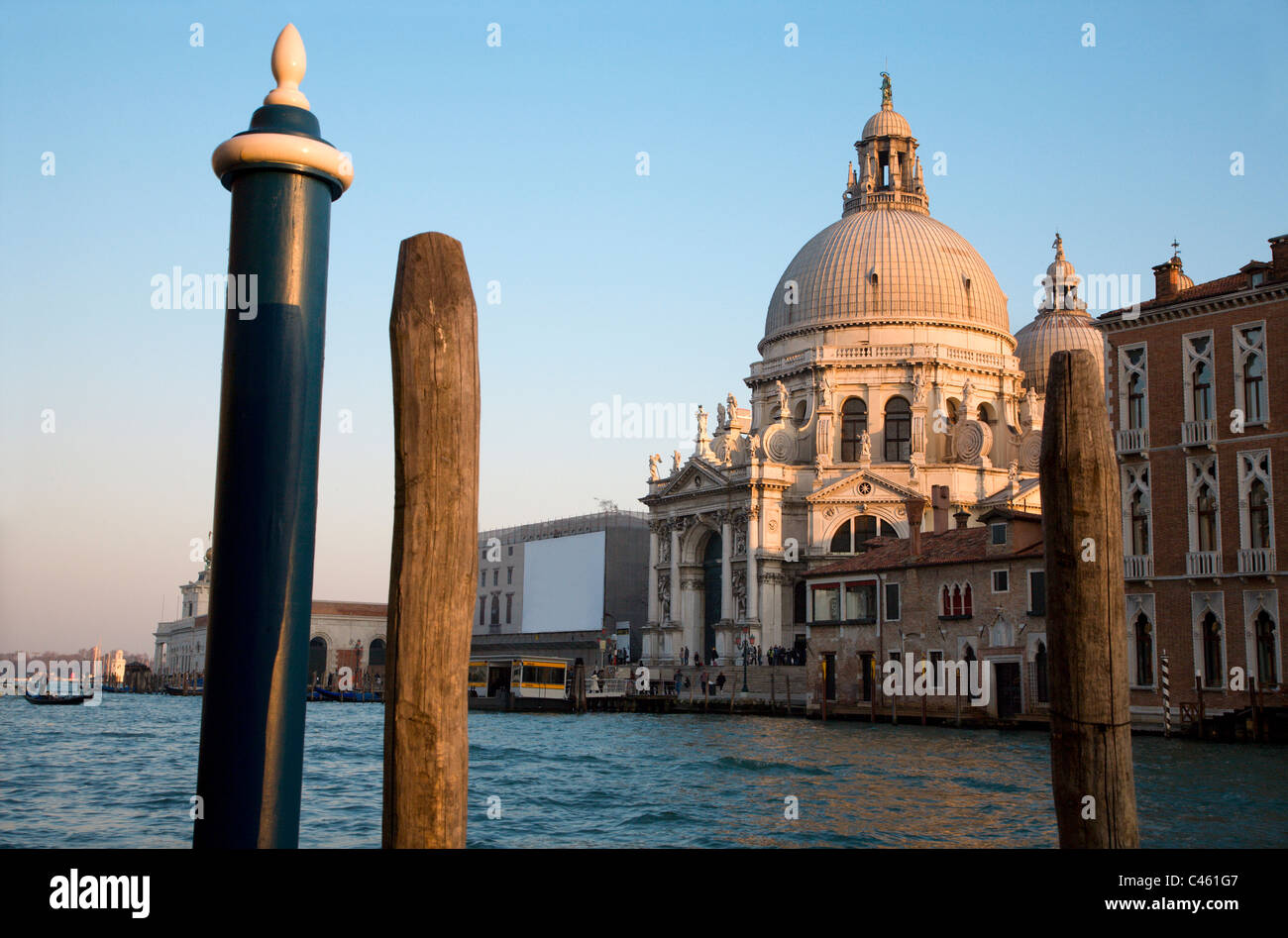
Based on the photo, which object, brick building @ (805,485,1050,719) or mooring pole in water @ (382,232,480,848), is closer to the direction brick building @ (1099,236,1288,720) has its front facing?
the mooring pole in water

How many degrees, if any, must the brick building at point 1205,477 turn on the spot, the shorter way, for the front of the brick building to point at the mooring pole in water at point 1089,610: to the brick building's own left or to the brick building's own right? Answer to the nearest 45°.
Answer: approximately 45° to the brick building's own left

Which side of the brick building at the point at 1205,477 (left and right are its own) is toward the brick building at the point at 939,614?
right

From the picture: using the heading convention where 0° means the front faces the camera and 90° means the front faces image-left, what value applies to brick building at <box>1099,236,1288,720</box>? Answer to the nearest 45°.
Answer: approximately 45°

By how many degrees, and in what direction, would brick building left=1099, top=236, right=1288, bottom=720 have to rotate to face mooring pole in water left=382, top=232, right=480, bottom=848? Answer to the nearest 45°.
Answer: approximately 45° to its left

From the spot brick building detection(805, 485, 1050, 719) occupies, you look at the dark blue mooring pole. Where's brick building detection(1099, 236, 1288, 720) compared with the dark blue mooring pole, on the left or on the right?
left

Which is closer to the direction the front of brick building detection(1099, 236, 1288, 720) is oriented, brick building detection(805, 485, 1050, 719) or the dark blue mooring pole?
the dark blue mooring pole

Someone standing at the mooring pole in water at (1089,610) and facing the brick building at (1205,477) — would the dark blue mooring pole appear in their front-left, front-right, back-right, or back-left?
back-left

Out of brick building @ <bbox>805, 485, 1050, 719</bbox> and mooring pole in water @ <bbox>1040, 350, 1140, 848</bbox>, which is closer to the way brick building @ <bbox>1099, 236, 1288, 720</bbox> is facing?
the mooring pole in water
